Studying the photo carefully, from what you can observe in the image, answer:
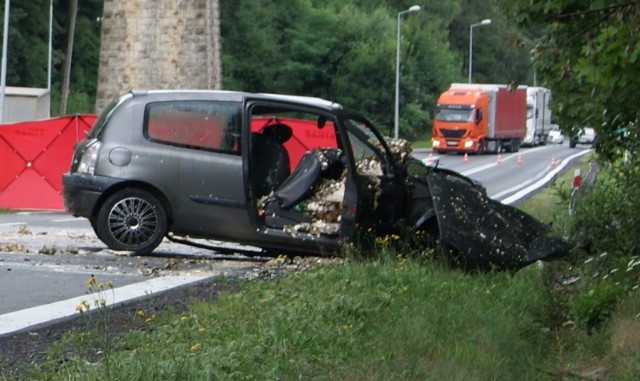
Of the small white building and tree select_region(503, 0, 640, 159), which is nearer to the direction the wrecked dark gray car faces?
the tree

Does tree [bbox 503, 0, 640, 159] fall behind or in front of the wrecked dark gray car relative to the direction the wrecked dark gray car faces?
in front

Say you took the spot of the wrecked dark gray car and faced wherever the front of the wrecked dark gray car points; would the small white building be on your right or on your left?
on your left

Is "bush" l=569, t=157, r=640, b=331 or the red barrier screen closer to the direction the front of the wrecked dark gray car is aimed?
the bush

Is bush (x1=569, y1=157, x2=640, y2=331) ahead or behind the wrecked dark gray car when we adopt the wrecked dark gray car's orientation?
ahead

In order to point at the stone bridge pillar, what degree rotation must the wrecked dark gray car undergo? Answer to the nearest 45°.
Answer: approximately 90° to its left

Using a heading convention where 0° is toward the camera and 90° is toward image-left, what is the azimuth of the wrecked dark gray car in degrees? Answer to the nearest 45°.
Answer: approximately 270°
